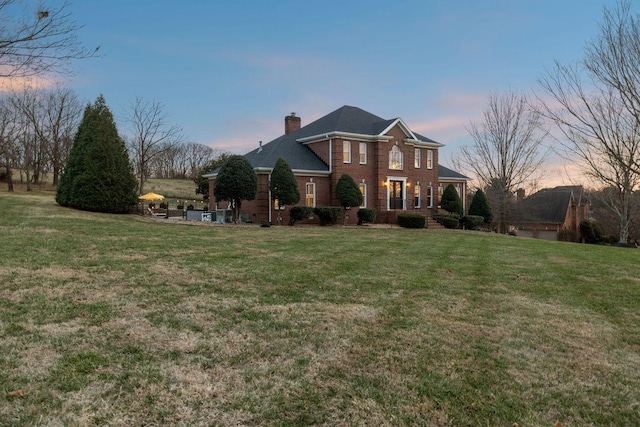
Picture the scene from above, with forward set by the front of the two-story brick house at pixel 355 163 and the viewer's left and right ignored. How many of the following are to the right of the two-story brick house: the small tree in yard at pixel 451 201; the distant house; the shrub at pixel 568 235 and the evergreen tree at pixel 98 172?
1

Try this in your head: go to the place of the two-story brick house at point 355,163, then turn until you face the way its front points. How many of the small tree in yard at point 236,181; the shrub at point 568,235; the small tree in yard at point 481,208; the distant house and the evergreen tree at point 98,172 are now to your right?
2

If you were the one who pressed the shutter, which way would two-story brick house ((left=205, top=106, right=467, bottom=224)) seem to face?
facing the viewer and to the right of the viewer

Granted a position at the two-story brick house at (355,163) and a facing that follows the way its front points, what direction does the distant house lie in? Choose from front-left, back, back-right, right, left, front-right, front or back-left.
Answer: left

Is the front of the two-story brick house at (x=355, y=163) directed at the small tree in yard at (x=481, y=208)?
no

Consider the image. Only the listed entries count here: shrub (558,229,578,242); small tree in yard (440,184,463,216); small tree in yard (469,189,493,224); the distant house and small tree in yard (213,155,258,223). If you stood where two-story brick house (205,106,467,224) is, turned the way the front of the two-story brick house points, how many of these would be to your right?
1

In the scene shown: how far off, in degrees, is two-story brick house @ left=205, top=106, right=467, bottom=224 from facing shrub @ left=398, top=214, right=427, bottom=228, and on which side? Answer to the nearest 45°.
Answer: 0° — it already faces it

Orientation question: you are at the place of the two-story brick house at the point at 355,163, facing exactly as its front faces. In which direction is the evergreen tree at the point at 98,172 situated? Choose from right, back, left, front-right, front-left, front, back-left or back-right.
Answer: right

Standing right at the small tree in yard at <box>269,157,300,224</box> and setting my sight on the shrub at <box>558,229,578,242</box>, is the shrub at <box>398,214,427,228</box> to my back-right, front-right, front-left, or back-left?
front-right

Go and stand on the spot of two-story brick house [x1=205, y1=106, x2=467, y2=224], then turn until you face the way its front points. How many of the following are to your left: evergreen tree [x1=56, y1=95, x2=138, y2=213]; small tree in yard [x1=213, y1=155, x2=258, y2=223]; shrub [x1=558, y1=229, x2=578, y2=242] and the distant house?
2

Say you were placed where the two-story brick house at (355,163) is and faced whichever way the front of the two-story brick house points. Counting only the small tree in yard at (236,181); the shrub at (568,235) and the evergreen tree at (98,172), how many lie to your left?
1

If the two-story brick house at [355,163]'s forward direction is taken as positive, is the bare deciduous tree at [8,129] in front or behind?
behind

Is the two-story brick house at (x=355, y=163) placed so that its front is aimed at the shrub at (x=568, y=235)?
no

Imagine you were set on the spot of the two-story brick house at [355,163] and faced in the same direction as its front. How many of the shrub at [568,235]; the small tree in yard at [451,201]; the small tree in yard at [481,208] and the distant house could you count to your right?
0

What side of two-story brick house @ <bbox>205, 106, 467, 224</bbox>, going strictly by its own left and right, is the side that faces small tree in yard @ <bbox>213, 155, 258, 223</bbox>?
right
